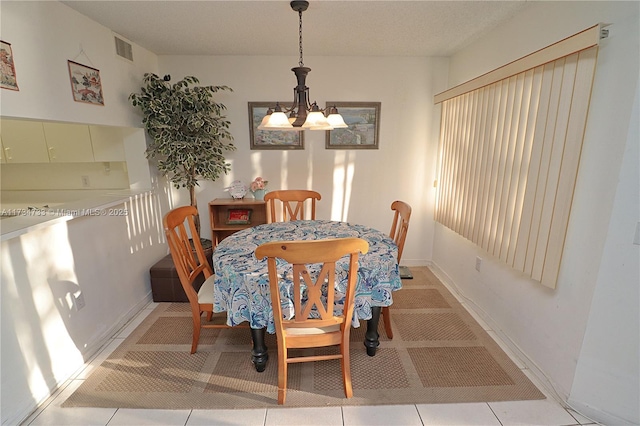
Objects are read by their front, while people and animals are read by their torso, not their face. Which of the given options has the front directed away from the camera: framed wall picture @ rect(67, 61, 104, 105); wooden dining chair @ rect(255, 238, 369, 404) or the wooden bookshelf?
the wooden dining chair

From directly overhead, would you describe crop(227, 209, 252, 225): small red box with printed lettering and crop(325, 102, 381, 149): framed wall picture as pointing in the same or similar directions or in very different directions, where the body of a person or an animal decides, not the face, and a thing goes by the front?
same or similar directions

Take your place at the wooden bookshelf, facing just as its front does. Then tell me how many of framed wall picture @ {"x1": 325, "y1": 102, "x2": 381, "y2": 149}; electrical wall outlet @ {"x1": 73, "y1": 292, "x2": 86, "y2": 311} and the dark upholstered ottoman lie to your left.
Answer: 1

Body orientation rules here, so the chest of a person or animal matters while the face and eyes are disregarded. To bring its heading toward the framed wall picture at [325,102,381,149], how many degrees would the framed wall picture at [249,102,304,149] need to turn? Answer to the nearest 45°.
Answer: approximately 90° to its left

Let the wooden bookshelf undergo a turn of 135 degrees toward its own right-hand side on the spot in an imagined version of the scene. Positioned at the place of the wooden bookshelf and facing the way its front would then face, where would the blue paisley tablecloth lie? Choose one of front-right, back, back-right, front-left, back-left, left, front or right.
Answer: back-left

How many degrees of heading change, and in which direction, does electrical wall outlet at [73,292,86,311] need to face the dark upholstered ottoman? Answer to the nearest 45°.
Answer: approximately 90° to its left

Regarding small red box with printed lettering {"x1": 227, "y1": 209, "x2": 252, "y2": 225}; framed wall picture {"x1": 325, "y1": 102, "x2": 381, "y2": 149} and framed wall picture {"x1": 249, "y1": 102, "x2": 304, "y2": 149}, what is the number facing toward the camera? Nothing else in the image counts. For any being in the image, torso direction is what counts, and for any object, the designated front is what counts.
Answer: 3

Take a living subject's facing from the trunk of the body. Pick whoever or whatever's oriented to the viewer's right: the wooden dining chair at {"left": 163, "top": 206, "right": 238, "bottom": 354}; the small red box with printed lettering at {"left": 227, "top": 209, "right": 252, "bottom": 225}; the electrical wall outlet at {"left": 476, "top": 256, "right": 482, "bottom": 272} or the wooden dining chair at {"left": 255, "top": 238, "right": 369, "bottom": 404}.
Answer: the wooden dining chair at {"left": 163, "top": 206, "right": 238, "bottom": 354}

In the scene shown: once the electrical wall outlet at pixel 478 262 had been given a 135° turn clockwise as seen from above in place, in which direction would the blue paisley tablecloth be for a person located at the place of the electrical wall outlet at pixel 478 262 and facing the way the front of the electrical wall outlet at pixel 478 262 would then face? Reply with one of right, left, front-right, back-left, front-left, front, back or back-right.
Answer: back-left

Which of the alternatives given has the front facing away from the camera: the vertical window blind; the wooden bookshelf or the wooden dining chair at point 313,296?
the wooden dining chair

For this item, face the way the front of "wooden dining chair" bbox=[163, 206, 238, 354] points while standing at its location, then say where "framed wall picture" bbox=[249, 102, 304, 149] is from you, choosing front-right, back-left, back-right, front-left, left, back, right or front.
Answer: front-left

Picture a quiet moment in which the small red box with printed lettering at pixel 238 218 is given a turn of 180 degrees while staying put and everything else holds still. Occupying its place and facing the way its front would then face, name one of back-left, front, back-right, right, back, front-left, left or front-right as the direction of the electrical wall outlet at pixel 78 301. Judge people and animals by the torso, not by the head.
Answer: back-left

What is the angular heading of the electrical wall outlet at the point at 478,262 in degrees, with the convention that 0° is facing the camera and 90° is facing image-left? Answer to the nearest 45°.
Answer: approximately 45°

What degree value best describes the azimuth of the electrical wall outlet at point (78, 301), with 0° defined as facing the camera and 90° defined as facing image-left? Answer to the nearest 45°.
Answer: approximately 315°

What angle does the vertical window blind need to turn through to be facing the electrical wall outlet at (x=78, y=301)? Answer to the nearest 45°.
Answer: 0° — it already faces it

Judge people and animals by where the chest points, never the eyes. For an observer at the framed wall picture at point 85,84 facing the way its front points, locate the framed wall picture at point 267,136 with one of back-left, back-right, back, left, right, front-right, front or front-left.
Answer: front-left

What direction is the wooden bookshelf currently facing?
toward the camera

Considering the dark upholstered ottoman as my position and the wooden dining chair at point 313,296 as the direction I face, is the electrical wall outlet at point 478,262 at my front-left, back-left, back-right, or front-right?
front-left

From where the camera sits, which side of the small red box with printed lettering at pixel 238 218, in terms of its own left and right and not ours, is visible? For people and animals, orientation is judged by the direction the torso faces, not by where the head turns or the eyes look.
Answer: front
